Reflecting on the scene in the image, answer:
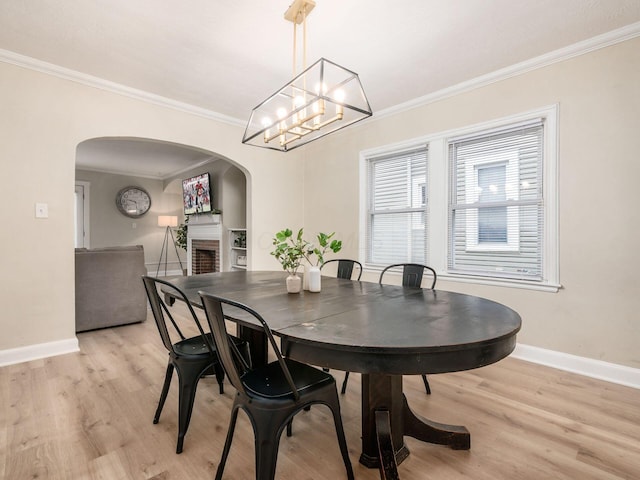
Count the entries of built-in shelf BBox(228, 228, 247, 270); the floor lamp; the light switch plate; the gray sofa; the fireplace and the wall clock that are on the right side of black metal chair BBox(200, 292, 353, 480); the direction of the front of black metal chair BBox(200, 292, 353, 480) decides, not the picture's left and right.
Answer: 0

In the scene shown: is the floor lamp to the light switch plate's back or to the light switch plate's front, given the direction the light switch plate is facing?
to the back

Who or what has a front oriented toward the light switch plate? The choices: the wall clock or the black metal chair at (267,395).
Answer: the wall clock

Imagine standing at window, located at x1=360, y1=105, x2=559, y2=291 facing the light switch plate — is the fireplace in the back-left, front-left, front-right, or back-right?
front-right

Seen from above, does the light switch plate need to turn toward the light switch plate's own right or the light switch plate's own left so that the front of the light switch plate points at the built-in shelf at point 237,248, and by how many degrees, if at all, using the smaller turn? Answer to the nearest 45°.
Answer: approximately 135° to the light switch plate's own left

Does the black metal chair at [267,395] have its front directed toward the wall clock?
no

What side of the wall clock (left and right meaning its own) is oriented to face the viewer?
front

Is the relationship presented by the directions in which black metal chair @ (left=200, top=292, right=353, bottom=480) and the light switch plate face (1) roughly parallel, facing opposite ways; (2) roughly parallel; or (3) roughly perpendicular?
roughly perpendicular

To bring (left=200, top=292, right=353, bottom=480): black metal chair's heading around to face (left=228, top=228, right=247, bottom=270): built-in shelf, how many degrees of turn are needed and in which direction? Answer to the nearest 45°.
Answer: approximately 45° to its left

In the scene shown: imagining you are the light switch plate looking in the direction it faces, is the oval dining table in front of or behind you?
in front

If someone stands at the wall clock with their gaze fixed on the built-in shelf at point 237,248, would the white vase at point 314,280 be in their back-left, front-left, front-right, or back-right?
front-right

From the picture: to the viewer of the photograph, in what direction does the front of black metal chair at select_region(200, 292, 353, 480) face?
facing away from the viewer and to the right of the viewer

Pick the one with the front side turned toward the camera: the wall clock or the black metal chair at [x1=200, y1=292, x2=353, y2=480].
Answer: the wall clock
